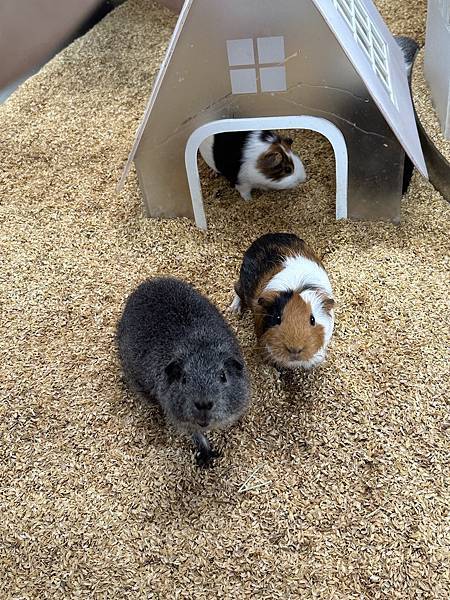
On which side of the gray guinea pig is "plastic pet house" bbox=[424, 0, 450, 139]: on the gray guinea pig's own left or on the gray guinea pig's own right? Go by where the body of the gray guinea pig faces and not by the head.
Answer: on the gray guinea pig's own left

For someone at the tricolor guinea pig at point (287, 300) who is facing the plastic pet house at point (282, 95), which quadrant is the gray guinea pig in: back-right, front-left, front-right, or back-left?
back-left

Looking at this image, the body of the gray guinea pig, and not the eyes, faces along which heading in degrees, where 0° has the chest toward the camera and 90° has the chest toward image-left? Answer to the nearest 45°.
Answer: approximately 315°

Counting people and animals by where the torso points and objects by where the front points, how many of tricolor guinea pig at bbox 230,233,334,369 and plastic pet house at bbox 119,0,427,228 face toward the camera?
2

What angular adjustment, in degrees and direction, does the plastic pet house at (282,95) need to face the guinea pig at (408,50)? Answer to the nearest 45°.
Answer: approximately 135° to its left

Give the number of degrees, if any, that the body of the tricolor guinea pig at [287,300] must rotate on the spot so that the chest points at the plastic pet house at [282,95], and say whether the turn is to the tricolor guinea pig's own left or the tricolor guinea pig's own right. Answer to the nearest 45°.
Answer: approximately 180°

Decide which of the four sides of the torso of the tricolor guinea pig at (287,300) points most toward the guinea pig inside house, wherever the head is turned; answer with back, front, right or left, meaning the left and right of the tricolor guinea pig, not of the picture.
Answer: back

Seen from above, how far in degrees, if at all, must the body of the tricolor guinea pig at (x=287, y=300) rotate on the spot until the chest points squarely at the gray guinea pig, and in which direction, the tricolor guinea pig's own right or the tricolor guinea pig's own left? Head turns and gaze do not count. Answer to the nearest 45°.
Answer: approximately 45° to the tricolor guinea pig's own right

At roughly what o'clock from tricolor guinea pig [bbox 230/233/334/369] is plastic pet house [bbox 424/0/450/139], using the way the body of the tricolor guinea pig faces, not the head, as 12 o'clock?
The plastic pet house is roughly at 7 o'clock from the tricolor guinea pig.
